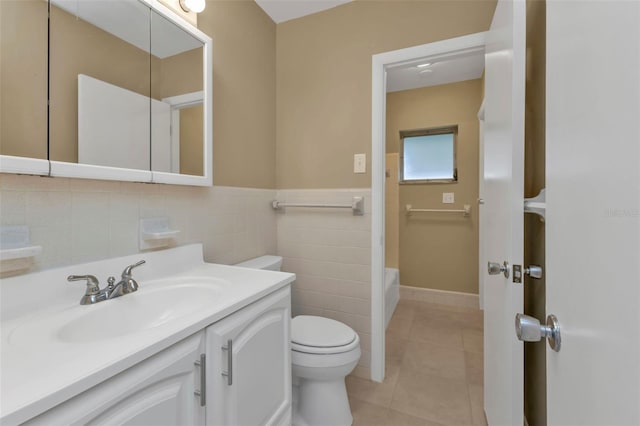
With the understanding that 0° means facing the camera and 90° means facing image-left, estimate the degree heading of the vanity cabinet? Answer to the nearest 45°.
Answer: approximately 315°

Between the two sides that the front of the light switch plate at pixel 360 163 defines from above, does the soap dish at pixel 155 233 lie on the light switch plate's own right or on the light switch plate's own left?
on the light switch plate's own right

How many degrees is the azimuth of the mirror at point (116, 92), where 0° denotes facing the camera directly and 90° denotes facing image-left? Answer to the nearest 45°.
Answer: approximately 315°

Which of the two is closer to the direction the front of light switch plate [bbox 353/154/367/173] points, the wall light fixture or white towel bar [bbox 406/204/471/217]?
the wall light fixture

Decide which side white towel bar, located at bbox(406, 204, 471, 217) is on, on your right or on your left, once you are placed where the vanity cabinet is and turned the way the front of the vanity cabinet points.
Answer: on your left

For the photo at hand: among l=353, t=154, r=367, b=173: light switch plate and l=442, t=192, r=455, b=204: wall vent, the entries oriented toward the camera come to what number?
2

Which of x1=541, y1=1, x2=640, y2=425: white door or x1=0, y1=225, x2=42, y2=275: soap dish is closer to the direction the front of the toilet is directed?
the white door
